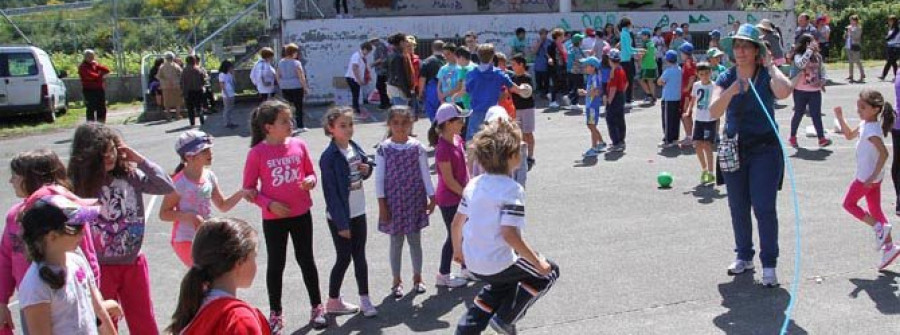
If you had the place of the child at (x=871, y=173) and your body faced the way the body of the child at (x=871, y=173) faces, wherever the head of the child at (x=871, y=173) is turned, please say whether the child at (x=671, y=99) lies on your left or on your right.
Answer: on your right

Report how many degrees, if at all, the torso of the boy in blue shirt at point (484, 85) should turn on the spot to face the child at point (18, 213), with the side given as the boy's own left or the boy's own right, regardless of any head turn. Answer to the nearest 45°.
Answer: approximately 180°

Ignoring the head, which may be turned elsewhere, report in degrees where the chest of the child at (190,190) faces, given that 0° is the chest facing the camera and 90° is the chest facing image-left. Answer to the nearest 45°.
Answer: approximately 315°

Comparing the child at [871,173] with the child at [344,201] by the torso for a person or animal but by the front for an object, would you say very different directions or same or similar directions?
very different directions

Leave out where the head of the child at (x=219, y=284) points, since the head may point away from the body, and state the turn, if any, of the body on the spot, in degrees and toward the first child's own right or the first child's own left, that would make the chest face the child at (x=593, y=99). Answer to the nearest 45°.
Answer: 0° — they already face them

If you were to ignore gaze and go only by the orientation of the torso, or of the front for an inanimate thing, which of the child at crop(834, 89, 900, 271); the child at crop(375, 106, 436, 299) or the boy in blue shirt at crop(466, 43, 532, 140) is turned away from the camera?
the boy in blue shirt

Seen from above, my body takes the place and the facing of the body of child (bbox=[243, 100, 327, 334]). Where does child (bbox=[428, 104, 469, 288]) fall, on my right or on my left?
on my left

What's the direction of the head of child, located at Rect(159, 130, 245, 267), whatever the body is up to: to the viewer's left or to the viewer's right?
to the viewer's right

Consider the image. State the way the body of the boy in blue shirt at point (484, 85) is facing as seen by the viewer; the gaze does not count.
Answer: away from the camera
